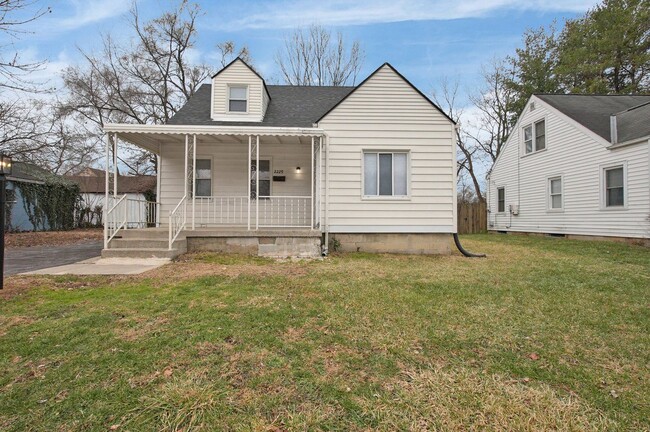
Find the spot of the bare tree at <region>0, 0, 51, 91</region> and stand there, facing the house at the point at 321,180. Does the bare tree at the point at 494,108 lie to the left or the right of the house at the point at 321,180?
left

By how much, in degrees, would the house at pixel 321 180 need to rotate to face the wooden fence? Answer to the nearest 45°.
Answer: approximately 135° to its left

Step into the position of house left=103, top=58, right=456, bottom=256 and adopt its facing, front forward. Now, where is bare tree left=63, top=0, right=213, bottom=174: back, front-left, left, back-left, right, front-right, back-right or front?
back-right

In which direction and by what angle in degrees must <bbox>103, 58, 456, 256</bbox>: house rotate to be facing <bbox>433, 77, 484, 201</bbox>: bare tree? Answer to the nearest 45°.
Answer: approximately 135° to its left

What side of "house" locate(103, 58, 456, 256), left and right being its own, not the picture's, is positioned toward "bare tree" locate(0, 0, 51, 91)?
right

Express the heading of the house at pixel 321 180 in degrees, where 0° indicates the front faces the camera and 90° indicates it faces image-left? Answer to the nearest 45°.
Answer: approximately 0°

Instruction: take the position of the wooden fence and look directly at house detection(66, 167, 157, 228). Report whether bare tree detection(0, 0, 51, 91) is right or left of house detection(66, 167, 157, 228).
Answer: left

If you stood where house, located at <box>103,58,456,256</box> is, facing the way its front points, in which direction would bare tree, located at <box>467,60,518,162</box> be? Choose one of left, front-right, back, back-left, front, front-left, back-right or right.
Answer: back-left

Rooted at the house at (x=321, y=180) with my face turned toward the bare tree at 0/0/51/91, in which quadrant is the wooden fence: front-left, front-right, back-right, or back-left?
back-right

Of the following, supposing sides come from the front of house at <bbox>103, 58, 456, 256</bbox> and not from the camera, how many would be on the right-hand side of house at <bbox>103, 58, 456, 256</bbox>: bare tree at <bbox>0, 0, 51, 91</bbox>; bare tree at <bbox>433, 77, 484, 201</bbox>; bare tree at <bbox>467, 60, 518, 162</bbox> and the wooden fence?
1

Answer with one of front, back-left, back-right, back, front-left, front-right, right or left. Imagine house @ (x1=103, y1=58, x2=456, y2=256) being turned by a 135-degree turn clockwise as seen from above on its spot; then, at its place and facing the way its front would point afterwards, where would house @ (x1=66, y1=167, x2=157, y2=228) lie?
front

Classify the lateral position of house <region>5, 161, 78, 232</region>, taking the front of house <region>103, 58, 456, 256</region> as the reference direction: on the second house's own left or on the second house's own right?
on the second house's own right

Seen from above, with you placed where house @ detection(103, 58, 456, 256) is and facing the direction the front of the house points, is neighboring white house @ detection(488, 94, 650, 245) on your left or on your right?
on your left
